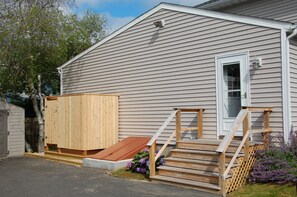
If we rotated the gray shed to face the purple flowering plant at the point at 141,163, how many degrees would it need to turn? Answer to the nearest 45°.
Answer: approximately 45° to its left

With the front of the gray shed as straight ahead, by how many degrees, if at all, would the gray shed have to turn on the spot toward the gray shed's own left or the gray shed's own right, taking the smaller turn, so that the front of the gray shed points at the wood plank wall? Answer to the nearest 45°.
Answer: approximately 45° to the gray shed's own left

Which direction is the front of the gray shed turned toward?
toward the camera

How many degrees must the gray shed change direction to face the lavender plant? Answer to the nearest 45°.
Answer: approximately 45° to its left
